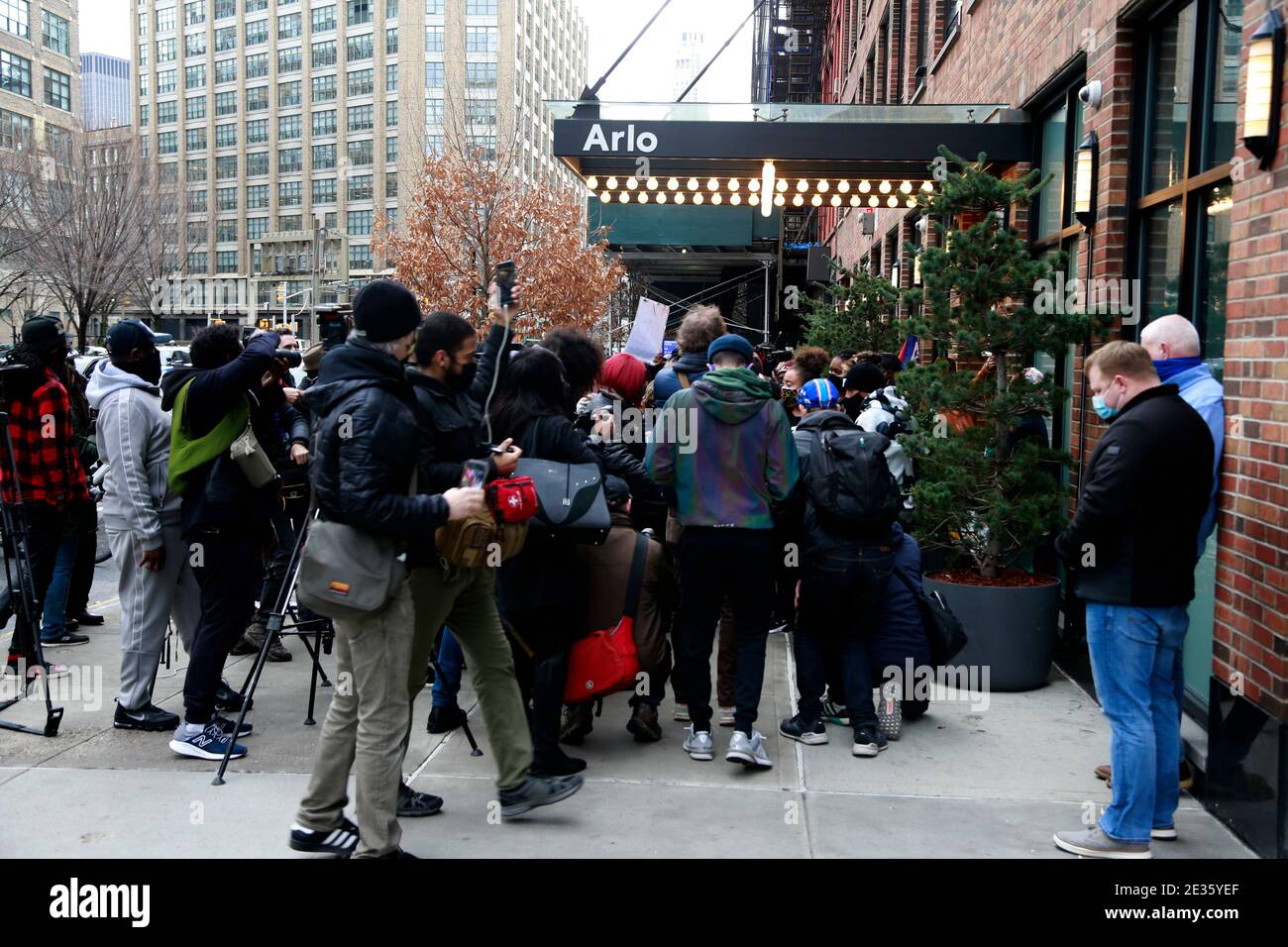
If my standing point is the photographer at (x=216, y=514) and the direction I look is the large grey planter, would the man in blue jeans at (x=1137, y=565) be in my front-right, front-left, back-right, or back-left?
front-right

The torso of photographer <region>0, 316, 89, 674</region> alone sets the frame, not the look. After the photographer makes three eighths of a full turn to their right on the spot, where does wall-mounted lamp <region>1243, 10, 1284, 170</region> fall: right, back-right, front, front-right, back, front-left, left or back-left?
front-left

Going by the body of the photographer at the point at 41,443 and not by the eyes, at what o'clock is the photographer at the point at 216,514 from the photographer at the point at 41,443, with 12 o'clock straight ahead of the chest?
the photographer at the point at 216,514 is roughly at 4 o'clock from the photographer at the point at 41,443.

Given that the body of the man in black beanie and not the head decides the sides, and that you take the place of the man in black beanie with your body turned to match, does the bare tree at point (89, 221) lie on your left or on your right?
on your left

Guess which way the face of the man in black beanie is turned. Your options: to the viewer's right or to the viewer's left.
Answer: to the viewer's right

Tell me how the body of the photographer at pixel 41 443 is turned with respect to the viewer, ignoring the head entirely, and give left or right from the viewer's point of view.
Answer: facing away from the viewer and to the right of the viewer

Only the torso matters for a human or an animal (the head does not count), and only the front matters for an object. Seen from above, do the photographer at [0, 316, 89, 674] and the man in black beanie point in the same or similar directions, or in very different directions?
same or similar directions

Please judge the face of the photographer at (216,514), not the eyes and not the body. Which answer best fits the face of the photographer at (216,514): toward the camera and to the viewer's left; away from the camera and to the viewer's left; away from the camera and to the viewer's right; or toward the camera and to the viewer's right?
away from the camera and to the viewer's right

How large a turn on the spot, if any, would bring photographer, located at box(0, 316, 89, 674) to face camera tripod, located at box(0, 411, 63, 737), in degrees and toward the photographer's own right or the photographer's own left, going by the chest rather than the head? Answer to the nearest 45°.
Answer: approximately 135° to the photographer's own right

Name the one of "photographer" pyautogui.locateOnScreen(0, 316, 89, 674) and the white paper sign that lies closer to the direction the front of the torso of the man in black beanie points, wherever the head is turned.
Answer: the white paper sign

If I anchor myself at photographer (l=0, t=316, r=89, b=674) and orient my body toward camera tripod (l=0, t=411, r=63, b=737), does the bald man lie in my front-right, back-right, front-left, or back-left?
front-left

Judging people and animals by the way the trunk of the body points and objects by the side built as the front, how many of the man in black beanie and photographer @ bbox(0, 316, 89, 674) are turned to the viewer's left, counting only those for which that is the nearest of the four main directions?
0

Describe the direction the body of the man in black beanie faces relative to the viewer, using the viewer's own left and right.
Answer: facing away from the viewer and to the right of the viewer

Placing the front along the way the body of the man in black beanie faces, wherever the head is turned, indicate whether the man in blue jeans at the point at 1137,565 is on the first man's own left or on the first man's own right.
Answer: on the first man's own right
